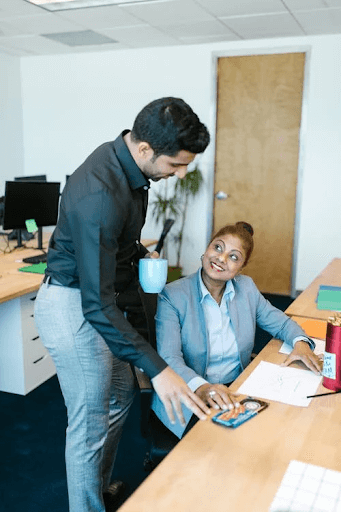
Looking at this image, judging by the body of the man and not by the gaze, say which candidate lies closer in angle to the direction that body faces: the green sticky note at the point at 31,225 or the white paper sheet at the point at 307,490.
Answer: the white paper sheet

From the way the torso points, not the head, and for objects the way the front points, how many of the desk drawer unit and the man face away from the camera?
0

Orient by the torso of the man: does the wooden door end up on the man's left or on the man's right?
on the man's left

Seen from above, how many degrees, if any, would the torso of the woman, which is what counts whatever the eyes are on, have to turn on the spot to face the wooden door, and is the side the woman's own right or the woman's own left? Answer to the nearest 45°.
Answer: approximately 135° to the woman's own left

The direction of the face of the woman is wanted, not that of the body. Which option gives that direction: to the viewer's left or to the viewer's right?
to the viewer's left

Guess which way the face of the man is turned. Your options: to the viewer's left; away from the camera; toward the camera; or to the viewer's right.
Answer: to the viewer's right

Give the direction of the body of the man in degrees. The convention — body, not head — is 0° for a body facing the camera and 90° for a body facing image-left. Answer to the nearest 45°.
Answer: approximately 270°

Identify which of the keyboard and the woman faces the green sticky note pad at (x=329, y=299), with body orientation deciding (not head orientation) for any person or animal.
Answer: the keyboard

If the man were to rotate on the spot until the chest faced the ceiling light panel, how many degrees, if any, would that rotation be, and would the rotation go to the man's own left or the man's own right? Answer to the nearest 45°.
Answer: approximately 90° to the man's own left

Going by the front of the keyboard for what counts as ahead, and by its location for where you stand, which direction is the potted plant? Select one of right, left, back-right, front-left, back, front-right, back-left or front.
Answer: left

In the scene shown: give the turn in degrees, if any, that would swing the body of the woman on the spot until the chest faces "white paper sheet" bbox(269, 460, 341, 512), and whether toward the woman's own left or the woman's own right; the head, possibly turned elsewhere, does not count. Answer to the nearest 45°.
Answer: approximately 45° to the woman's own right
